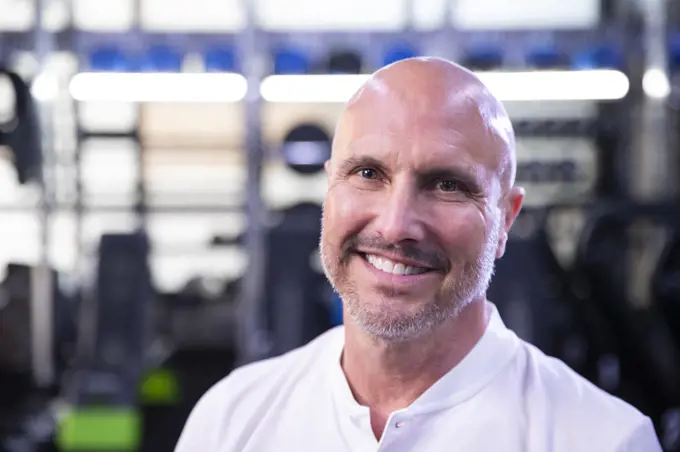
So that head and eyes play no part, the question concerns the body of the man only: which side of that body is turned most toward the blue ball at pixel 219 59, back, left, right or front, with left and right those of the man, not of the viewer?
back

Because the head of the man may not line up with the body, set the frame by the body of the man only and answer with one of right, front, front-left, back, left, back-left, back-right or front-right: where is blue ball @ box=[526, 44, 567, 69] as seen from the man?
back

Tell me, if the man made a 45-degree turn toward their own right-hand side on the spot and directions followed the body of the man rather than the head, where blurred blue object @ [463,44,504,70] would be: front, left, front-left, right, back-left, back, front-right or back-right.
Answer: back-right

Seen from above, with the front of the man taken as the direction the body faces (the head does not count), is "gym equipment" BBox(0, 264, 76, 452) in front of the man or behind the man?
behind

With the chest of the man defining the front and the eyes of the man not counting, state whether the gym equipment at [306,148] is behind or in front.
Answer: behind

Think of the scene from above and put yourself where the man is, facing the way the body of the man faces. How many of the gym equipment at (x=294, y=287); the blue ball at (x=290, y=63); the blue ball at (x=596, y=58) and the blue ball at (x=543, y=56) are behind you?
4

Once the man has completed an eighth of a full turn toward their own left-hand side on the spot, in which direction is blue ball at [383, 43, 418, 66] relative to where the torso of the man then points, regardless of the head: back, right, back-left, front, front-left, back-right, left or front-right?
back-left

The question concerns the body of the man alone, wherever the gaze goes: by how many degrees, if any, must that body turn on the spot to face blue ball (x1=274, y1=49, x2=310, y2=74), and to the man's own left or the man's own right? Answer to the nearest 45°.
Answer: approximately 180°

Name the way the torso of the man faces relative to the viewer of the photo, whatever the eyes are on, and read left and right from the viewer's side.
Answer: facing the viewer

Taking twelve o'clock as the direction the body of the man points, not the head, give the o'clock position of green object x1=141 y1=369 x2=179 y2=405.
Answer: The green object is roughly at 5 o'clock from the man.
